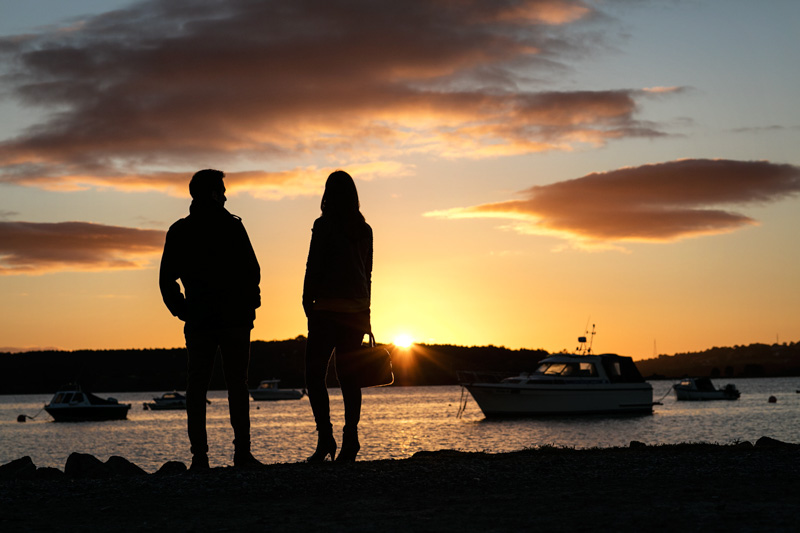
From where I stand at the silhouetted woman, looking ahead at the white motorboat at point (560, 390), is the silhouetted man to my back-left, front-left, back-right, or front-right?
back-left

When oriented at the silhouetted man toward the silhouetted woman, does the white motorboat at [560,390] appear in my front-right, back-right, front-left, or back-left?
front-left

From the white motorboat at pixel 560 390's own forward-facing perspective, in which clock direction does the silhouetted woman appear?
The silhouetted woman is roughly at 9 o'clock from the white motorboat.

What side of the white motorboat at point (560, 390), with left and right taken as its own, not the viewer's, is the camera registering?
left

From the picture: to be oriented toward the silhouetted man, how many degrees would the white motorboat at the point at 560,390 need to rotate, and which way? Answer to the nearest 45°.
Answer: approximately 90° to its left
